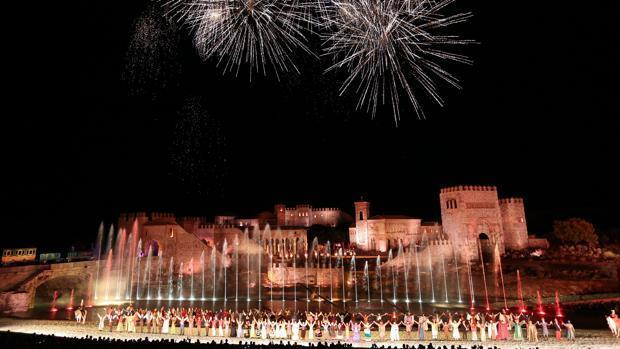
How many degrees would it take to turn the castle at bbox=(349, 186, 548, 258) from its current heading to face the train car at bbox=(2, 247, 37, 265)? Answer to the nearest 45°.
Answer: approximately 45° to its right

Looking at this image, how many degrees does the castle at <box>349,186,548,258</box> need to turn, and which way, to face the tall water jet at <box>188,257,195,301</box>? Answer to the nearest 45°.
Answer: approximately 90° to its right

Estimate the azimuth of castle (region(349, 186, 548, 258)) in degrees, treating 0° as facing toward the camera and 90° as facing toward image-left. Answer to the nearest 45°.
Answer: approximately 0°

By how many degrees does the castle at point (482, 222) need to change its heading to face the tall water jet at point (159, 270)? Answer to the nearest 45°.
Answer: approximately 90° to its right

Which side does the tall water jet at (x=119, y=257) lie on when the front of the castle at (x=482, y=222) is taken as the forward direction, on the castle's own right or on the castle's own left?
on the castle's own right

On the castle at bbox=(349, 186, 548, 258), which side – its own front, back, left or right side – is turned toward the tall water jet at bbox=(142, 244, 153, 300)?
right

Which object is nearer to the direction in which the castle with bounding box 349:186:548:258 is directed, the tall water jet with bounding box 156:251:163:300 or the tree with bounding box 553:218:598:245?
the tall water jet

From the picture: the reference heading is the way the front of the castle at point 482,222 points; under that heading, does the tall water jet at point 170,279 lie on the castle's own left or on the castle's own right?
on the castle's own right

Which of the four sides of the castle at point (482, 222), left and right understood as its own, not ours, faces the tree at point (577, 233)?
left

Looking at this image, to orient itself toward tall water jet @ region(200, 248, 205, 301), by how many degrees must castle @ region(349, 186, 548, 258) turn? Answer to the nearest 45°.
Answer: approximately 90° to its right
